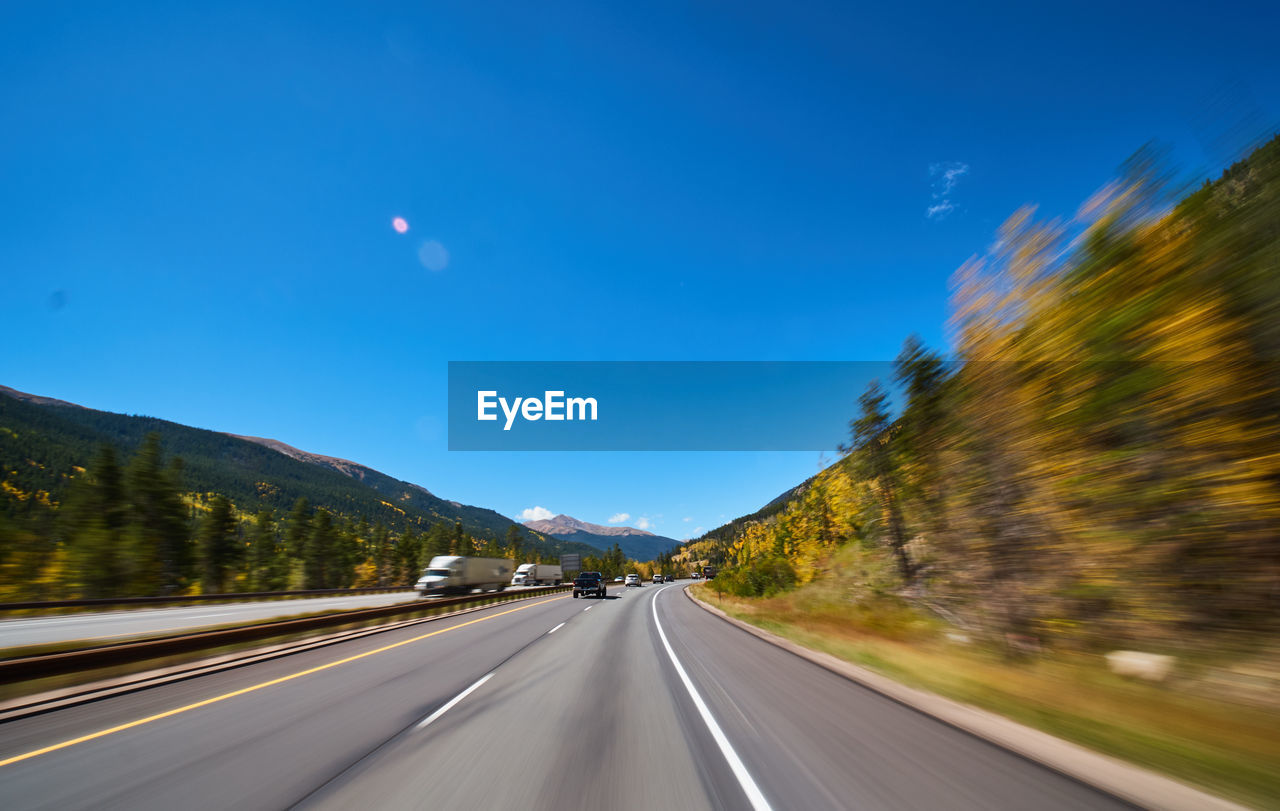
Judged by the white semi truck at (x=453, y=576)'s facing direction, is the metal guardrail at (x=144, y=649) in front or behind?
in front

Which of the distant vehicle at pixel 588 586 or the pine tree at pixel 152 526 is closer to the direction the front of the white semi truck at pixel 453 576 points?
the pine tree

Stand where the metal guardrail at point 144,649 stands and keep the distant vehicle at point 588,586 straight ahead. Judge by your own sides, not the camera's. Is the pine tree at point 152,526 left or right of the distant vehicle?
left

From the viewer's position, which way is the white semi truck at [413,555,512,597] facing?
facing the viewer and to the left of the viewer

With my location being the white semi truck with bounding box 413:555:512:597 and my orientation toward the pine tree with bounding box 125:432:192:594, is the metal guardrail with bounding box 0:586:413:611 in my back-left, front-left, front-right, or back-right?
front-left

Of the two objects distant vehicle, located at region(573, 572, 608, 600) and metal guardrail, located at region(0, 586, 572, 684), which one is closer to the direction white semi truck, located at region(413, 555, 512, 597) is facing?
the metal guardrail

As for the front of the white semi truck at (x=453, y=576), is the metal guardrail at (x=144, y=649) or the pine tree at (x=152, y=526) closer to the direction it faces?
the metal guardrail

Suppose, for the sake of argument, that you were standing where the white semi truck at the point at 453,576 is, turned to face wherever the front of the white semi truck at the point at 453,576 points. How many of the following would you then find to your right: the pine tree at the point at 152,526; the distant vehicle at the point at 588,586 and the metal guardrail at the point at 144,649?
1

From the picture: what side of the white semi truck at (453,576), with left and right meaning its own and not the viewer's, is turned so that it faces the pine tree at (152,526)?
right
